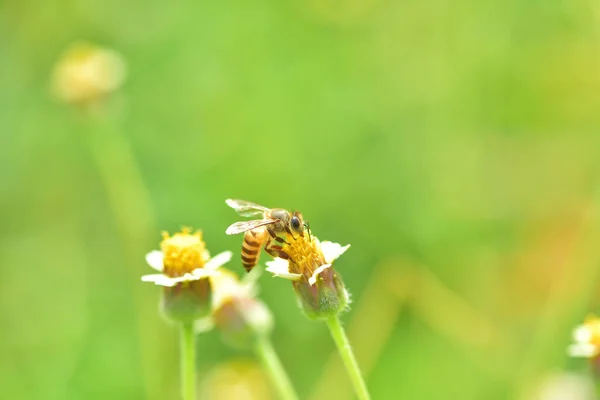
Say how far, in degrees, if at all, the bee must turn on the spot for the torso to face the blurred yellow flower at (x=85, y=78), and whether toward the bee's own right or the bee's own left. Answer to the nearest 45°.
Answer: approximately 135° to the bee's own left

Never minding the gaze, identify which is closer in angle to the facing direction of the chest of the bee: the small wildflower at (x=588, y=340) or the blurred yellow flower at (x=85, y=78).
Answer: the small wildflower

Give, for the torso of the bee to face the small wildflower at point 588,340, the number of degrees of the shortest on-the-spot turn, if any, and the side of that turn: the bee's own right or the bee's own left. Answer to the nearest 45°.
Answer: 0° — it already faces it

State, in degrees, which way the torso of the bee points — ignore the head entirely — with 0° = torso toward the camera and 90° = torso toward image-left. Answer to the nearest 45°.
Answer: approximately 270°
